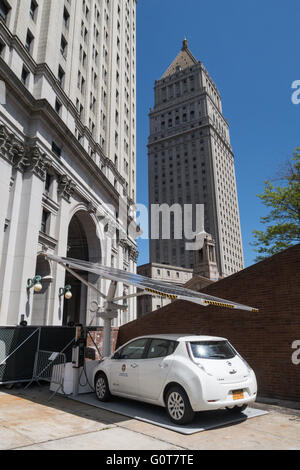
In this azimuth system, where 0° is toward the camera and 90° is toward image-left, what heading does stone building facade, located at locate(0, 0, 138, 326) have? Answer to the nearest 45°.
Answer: approximately 315°

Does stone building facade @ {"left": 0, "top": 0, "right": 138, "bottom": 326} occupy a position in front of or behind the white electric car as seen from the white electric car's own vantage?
in front

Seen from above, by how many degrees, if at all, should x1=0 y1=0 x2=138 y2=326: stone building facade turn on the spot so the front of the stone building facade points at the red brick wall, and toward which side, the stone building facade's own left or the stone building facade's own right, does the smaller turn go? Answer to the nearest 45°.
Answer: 0° — it already faces it

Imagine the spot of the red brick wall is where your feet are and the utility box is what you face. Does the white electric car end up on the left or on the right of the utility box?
left

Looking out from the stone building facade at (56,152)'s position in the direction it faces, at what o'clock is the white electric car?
The white electric car is roughly at 1 o'clock from the stone building facade.

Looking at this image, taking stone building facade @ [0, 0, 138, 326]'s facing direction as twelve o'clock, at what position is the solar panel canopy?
The solar panel canopy is roughly at 1 o'clock from the stone building facade.

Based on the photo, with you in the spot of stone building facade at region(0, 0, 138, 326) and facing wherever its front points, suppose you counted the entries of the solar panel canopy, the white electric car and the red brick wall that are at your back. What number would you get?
0

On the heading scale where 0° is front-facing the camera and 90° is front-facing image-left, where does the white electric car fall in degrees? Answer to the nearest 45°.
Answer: approximately 135°

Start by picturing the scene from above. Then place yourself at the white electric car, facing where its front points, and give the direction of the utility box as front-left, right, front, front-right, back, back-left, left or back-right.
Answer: front

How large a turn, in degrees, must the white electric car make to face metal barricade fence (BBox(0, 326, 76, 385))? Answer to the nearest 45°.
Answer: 0° — it already faces it

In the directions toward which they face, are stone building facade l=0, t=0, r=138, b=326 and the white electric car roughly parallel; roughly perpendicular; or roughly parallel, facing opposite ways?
roughly parallel, facing opposite ways
